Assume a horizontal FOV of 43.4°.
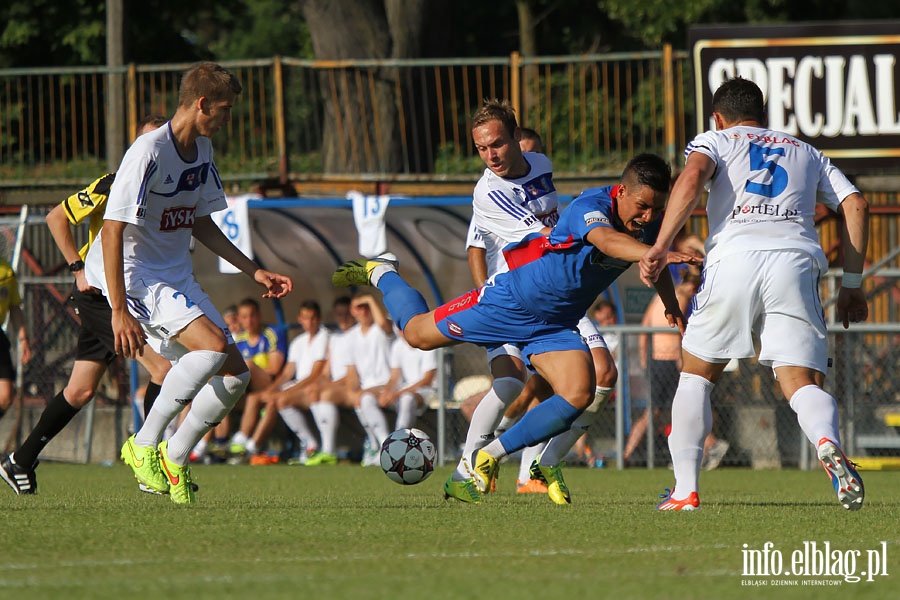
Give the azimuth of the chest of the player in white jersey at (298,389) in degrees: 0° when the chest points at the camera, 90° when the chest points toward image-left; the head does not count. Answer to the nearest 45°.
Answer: approximately 45°

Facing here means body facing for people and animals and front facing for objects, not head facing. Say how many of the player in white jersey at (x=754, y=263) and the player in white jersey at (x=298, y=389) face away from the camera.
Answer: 1

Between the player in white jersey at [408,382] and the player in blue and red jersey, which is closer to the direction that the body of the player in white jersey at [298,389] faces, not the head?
the player in blue and red jersey

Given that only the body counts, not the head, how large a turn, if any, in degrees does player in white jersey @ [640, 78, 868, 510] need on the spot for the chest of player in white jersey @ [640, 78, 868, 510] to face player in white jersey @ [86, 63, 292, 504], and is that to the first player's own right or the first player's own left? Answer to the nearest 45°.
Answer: approximately 90° to the first player's own left

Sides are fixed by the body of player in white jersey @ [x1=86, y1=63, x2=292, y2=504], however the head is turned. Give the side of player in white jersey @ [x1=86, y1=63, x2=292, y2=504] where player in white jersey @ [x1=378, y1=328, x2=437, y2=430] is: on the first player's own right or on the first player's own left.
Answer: on the first player's own left

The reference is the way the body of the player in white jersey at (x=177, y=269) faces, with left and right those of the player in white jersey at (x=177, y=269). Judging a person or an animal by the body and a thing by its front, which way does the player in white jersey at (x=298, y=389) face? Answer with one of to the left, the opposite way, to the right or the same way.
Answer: to the right

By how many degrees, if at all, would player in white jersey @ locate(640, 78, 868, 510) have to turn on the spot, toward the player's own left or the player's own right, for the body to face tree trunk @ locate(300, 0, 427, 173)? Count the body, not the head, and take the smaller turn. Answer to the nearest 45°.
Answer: approximately 45° to the player's own left

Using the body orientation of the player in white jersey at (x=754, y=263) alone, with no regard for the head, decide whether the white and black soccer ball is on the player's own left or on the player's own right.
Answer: on the player's own left

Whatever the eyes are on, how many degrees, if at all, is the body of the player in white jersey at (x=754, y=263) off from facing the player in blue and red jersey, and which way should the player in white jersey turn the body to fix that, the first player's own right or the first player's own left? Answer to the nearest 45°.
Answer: approximately 90° to the first player's own left

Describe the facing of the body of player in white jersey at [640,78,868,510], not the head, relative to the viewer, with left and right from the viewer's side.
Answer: facing away from the viewer
